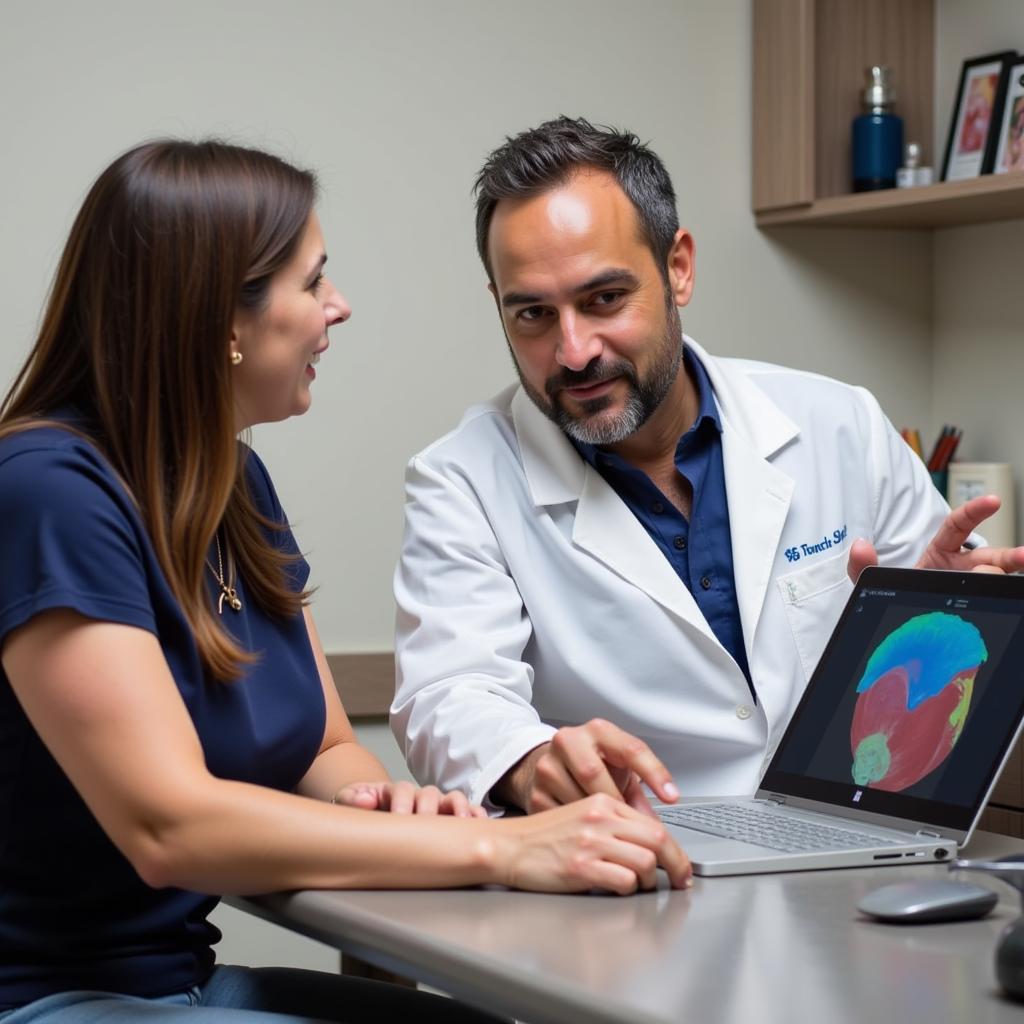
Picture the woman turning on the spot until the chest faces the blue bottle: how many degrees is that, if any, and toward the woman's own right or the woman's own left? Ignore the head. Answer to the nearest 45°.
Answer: approximately 45° to the woman's own left

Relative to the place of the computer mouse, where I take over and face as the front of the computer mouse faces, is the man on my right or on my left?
on my left

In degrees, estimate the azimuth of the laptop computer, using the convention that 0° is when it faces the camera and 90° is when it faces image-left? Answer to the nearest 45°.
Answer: approximately 45°

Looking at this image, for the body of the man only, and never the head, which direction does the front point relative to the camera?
toward the camera

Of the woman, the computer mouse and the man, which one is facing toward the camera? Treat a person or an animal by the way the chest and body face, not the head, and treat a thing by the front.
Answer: the man

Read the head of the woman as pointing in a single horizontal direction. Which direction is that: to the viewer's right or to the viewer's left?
to the viewer's right

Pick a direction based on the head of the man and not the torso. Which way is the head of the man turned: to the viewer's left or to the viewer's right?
to the viewer's left

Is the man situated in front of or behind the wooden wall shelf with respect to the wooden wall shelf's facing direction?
in front

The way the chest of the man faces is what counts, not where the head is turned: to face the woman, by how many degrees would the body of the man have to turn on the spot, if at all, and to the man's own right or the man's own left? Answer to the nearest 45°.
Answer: approximately 45° to the man's own right

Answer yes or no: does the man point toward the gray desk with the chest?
yes

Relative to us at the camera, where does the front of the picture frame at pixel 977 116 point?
facing the viewer and to the left of the viewer

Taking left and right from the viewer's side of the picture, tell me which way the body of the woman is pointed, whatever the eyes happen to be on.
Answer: facing to the right of the viewer

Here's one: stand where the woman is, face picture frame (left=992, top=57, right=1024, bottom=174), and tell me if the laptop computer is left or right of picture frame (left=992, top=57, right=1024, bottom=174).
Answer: right
